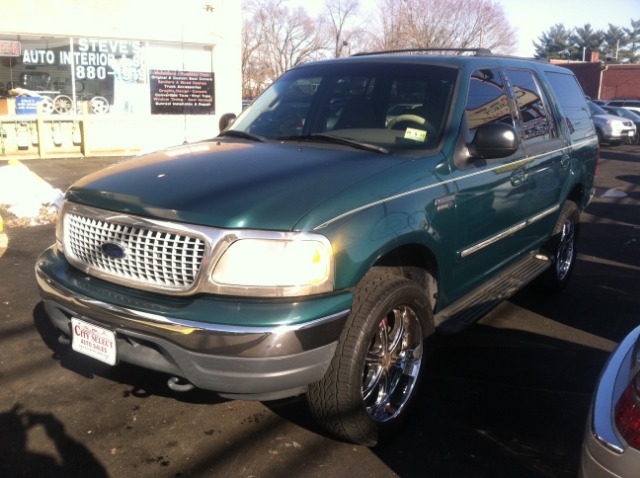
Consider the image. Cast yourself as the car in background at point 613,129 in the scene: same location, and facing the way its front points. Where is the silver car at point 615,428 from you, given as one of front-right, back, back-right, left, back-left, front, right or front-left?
front-right

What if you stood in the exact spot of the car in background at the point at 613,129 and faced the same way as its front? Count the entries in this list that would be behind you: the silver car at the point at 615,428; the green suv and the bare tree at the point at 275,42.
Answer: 1

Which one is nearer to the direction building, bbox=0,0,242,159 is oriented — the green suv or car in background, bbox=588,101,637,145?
the green suv

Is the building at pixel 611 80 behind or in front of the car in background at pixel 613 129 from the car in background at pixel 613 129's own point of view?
behind

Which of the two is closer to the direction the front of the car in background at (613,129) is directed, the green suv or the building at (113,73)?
the green suv

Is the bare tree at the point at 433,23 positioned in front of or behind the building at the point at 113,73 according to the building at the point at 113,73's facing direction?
behind

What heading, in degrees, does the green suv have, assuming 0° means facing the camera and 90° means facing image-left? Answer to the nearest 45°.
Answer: approximately 45°

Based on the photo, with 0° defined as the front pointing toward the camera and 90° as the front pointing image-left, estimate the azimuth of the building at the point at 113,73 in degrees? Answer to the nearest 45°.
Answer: approximately 0°

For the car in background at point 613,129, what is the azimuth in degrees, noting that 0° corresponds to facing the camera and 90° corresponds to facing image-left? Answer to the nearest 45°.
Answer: approximately 315°

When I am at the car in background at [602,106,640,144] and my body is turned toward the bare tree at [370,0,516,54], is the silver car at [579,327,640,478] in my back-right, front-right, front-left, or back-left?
back-left
